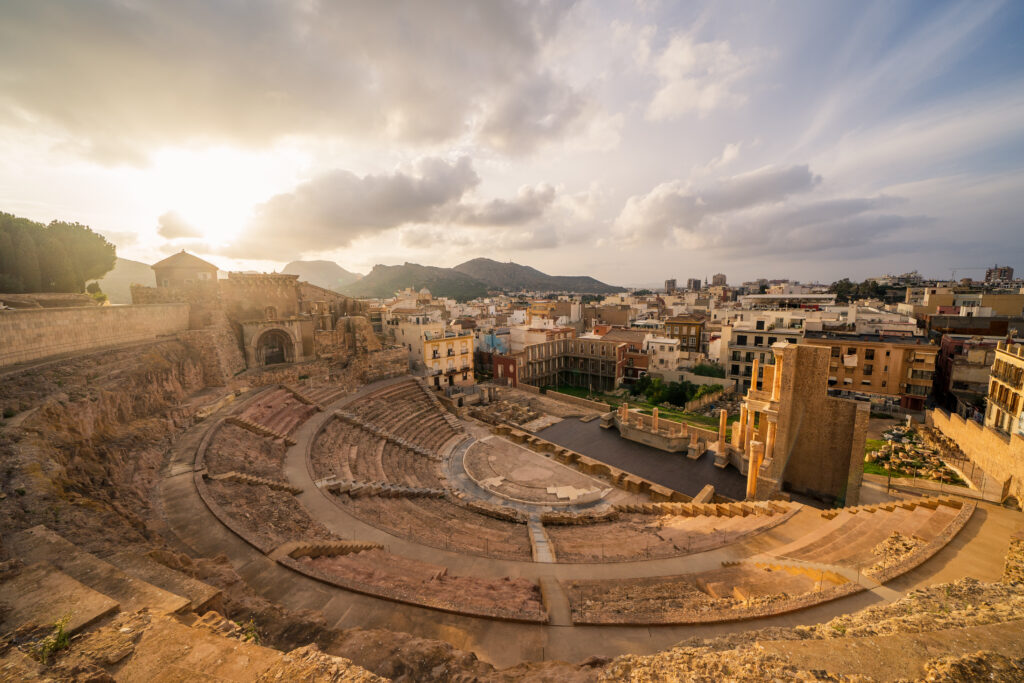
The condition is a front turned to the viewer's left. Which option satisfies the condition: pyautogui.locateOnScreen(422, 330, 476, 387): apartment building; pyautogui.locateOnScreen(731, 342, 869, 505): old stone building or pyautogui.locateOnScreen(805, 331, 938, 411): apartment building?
the old stone building

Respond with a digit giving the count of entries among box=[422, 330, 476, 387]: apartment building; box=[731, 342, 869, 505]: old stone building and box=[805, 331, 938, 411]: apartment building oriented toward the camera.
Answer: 2

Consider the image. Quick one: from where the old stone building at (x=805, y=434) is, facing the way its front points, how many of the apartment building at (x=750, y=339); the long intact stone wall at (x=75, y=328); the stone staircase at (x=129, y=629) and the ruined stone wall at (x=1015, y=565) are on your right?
1

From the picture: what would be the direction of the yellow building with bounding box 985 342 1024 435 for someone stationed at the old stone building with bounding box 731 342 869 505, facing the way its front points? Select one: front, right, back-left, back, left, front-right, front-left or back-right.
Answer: back-right

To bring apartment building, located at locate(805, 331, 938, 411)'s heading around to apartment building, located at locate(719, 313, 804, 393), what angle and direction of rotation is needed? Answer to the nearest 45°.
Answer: approximately 90° to its right

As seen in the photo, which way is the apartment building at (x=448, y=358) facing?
toward the camera

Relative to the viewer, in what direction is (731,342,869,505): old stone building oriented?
to the viewer's left

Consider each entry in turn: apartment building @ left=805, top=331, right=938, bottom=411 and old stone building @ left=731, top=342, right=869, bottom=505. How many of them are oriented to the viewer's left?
1

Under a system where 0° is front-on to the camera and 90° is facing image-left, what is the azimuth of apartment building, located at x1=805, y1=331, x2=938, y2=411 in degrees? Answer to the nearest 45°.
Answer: approximately 0°

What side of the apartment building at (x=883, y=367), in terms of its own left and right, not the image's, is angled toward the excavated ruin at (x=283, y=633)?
front

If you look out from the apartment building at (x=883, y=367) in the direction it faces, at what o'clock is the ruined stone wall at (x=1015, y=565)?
The ruined stone wall is roughly at 12 o'clock from the apartment building.

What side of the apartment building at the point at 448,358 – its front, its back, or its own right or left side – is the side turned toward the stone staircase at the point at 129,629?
front

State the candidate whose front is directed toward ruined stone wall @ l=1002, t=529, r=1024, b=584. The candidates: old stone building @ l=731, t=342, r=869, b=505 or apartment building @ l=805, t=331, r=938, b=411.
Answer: the apartment building

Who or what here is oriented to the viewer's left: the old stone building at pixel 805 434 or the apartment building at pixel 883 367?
the old stone building

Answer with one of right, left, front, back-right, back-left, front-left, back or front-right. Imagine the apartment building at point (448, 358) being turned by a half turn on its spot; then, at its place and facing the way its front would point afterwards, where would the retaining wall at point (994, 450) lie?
back-right

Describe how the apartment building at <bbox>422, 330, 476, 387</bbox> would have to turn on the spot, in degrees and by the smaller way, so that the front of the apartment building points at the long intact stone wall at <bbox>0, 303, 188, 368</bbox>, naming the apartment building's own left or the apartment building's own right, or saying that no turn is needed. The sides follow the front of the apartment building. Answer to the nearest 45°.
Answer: approximately 45° to the apartment building's own right
